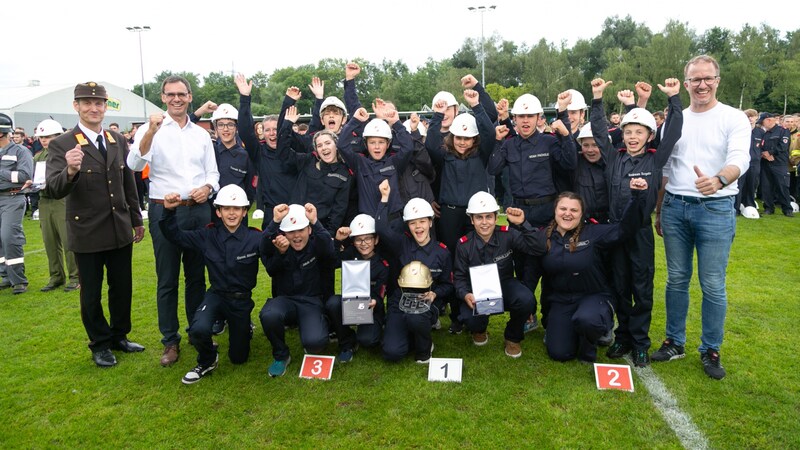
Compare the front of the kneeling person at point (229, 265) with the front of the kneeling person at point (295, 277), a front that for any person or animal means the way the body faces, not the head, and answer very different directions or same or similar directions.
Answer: same or similar directions

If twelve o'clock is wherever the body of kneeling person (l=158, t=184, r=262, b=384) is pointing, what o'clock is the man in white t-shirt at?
The man in white t-shirt is roughly at 10 o'clock from the kneeling person.

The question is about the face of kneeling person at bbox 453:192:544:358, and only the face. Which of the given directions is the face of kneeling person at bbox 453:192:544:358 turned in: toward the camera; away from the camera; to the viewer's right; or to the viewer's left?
toward the camera

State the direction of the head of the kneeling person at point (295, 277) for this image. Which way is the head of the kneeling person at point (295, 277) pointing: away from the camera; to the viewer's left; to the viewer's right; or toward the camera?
toward the camera

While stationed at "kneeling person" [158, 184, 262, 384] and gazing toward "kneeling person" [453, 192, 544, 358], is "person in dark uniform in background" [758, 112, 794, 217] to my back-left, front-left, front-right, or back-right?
front-left

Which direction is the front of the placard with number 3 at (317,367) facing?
toward the camera

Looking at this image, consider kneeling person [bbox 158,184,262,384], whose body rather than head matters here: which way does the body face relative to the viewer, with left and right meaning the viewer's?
facing the viewer

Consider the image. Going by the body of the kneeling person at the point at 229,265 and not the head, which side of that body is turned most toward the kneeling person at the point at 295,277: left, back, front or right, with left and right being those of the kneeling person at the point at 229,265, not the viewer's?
left

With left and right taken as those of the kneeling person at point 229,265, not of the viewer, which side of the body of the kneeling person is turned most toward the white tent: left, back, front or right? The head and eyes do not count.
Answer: back

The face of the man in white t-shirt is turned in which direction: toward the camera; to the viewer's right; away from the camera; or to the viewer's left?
toward the camera

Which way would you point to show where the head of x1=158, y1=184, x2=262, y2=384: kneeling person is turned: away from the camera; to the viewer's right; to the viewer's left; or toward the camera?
toward the camera
